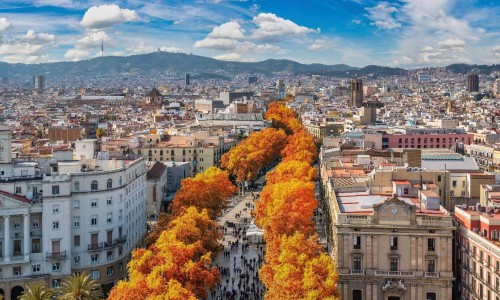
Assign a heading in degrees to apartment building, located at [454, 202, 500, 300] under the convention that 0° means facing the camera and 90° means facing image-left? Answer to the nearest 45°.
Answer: approximately 45°

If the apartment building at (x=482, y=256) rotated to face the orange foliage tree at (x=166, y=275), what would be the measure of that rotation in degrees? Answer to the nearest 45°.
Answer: approximately 45° to its right

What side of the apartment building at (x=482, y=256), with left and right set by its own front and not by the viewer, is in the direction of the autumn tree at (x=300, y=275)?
front

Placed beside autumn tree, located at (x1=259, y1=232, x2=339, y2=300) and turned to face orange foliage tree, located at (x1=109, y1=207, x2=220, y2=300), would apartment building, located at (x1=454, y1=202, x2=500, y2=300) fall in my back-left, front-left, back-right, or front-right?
back-right
